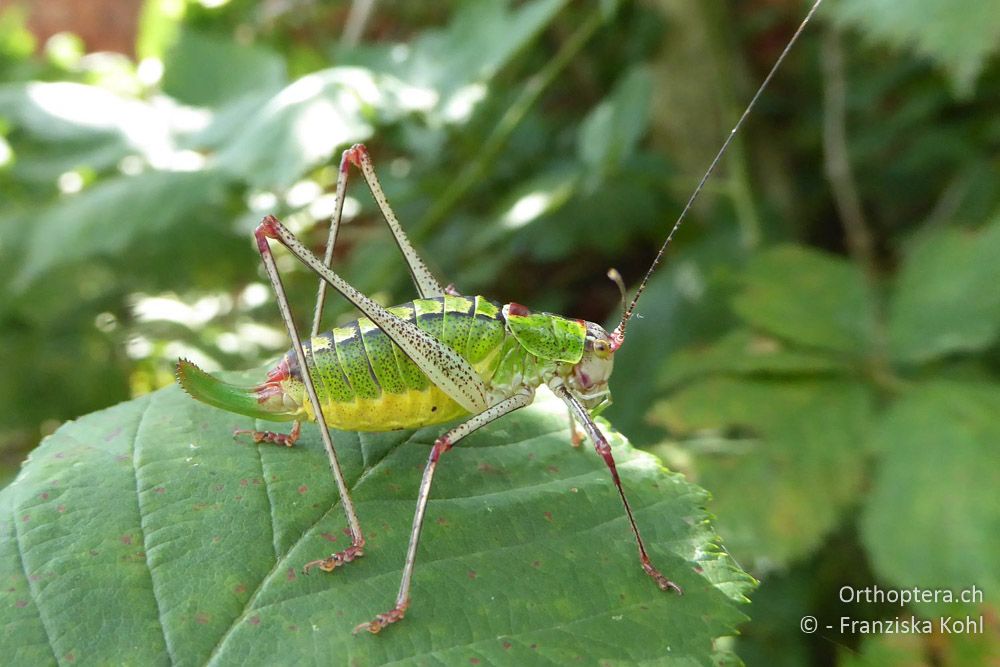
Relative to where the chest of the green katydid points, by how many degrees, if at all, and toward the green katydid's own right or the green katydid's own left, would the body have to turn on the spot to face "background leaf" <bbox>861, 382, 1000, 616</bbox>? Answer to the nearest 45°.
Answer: approximately 45° to the green katydid's own left

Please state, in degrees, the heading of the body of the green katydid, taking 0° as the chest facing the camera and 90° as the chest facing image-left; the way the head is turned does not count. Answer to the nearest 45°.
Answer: approximately 270°
